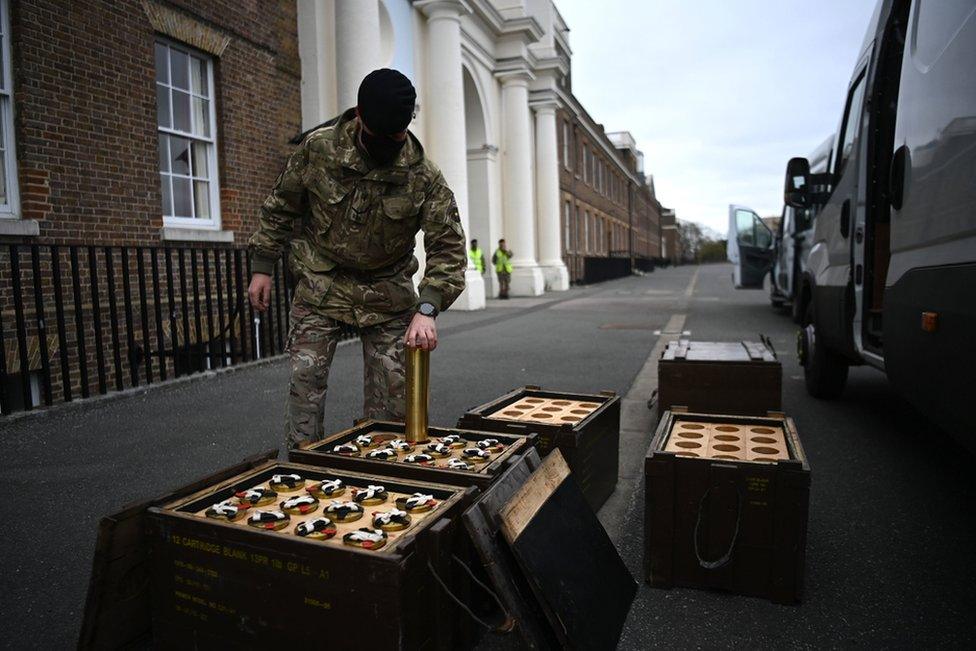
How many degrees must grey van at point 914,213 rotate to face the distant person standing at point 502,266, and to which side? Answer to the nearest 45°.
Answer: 0° — it already faces them

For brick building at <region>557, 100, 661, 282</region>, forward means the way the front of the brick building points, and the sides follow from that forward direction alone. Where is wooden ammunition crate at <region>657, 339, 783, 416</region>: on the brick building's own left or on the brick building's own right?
on the brick building's own right

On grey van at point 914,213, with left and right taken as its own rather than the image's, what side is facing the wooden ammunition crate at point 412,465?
left

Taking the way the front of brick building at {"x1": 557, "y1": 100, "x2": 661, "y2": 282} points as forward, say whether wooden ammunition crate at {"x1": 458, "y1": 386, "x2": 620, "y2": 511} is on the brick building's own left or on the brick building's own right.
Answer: on the brick building's own right

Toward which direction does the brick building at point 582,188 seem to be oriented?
to the viewer's right

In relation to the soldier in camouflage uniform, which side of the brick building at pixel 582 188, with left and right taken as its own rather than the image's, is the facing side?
right

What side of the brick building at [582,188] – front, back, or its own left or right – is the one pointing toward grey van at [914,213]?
right

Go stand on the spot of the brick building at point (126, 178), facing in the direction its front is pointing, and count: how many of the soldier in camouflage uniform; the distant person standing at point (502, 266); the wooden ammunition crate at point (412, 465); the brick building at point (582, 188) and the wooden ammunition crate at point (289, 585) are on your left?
2

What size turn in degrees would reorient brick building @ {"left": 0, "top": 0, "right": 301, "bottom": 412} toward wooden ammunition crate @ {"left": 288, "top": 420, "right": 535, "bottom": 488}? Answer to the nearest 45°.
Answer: approximately 45° to its right

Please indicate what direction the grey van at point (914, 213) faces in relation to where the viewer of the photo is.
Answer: facing away from the viewer and to the left of the viewer

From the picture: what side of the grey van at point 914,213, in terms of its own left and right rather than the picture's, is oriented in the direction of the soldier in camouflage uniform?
left

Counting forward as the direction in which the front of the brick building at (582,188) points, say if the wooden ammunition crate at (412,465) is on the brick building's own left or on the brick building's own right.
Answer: on the brick building's own right

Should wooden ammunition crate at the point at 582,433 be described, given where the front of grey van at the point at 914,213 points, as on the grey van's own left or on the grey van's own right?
on the grey van's own left

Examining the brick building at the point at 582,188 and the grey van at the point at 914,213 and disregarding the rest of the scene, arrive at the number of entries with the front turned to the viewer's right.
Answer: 1
